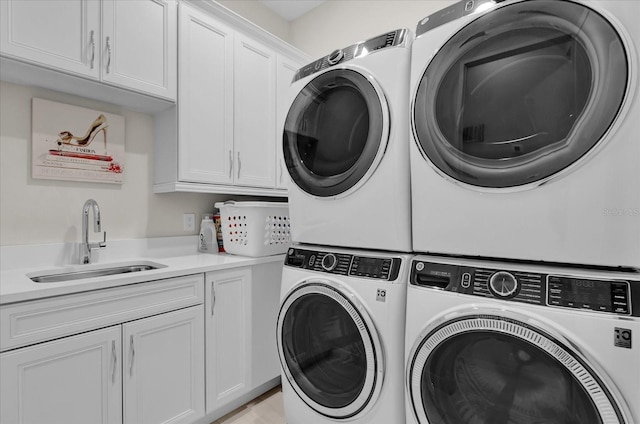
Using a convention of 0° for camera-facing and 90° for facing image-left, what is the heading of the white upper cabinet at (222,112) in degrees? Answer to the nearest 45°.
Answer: approximately 315°

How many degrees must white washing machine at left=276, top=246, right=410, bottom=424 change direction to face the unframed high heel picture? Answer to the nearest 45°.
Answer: approximately 45° to its right

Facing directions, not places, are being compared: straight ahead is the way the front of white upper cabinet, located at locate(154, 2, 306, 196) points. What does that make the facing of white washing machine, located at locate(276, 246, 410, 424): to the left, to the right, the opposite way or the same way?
to the right

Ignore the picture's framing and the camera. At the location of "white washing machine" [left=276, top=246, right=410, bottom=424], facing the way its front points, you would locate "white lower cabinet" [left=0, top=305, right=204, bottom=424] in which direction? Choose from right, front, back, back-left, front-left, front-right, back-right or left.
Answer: front-right

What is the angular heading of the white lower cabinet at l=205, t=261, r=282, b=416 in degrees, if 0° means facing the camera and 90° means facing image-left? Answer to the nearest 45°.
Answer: approximately 315°

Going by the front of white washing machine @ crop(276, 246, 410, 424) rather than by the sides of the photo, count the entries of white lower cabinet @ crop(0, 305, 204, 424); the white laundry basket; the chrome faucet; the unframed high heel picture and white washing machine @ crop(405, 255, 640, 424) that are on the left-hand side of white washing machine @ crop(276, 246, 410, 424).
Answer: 1

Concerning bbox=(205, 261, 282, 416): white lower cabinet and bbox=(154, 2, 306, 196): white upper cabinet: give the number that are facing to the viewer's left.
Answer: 0

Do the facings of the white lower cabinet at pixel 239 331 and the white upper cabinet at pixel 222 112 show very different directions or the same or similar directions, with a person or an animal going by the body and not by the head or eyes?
same or similar directions

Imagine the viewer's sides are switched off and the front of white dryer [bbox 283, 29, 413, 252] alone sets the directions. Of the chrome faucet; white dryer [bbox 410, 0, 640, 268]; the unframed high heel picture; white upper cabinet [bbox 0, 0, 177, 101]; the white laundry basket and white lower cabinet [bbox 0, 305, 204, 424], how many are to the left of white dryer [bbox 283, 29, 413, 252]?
1

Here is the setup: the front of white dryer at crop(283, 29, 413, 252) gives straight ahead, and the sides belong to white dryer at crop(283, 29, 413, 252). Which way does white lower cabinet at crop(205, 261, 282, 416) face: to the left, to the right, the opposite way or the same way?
to the left

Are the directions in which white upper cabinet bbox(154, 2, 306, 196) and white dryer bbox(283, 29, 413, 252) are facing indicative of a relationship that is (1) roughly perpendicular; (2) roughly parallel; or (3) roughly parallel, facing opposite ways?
roughly perpendicular
